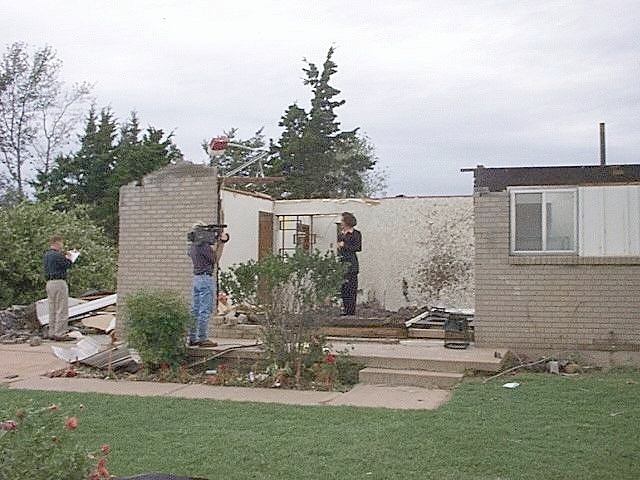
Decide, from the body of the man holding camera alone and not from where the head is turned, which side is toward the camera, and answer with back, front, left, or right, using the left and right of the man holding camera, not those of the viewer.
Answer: right

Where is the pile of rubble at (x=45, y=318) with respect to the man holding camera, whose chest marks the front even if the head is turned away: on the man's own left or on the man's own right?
on the man's own left

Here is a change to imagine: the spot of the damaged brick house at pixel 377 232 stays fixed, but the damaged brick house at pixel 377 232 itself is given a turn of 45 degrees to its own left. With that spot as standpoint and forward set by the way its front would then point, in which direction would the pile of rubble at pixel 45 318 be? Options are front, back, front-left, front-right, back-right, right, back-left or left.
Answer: back-right

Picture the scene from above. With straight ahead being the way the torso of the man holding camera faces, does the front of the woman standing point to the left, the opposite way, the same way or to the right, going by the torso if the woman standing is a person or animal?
the opposite way

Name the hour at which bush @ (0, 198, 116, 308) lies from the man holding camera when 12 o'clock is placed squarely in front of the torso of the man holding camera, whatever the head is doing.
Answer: The bush is roughly at 8 o'clock from the man holding camera.

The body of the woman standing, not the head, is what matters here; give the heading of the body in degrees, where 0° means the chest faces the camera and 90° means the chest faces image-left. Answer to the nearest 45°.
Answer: approximately 90°
